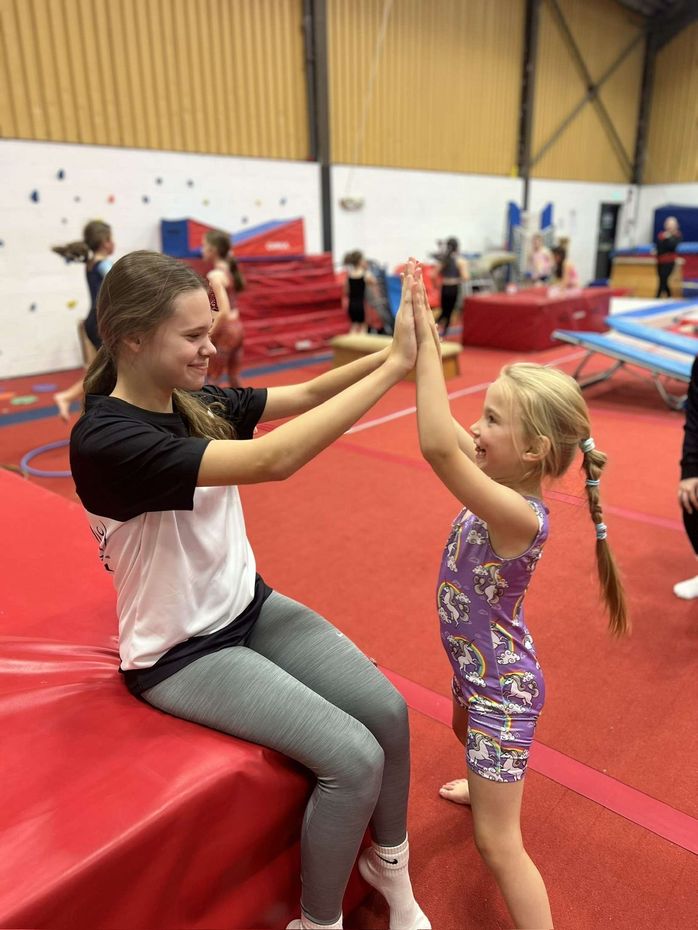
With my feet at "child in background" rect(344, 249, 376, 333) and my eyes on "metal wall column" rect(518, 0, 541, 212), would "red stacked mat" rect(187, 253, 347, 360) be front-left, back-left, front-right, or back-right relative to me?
back-left

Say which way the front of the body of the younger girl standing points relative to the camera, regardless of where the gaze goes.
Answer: to the viewer's left

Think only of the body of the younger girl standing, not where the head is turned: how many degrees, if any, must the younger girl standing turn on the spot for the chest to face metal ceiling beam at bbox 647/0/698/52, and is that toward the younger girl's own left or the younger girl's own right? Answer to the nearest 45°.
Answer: approximately 90° to the younger girl's own right

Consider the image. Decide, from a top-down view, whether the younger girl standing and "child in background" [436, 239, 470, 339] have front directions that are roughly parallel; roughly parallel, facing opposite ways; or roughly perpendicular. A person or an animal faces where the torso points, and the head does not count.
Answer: roughly perpendicular

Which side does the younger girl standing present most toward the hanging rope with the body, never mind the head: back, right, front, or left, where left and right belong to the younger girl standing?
right

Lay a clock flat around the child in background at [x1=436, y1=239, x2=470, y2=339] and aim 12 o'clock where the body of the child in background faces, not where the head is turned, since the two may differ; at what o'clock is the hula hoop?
The hula hoop is roughly at 7 o'clock from the child in background.

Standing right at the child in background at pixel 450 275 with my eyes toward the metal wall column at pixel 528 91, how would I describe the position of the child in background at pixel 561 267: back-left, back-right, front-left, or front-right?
front-right

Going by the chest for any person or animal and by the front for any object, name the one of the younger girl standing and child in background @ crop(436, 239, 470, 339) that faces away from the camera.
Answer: the child in background

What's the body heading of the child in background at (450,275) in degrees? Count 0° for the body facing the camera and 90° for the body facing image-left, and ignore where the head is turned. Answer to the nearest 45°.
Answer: approximately 180°

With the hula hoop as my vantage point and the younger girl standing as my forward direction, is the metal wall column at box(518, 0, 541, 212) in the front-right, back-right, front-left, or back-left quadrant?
back-left
